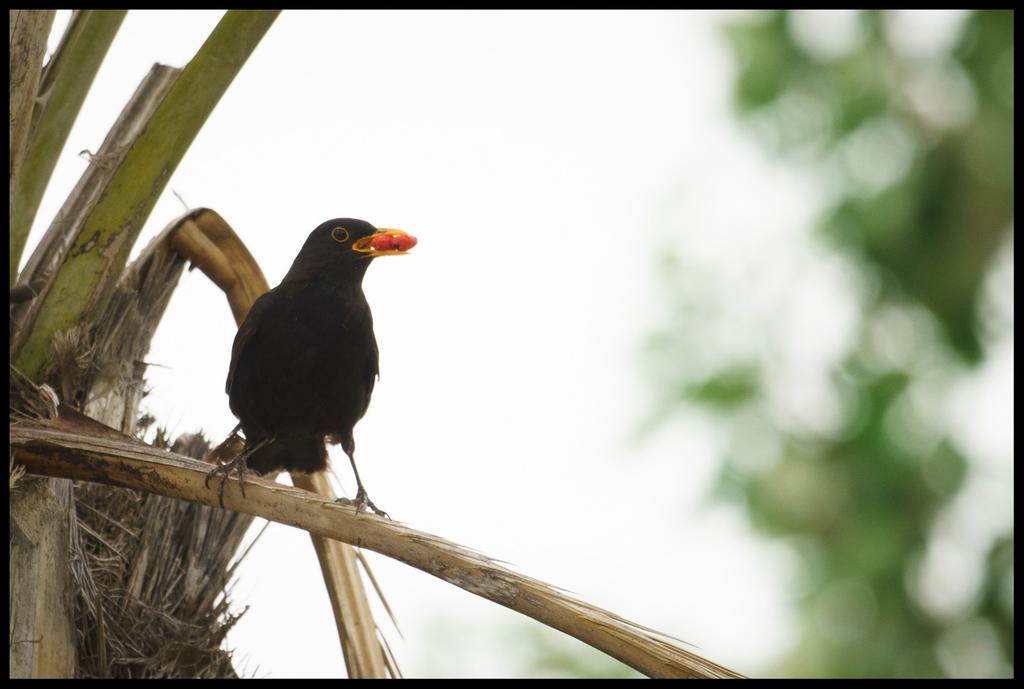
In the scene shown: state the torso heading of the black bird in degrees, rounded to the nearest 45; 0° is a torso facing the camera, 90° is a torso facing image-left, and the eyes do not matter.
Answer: approximately 315°
